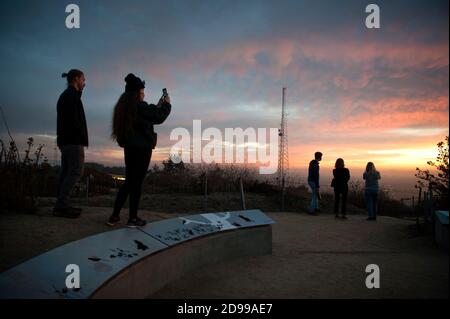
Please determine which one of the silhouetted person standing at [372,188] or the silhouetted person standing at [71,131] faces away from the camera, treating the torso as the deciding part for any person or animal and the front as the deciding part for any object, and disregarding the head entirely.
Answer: the silhouetted person standing at [372,188]

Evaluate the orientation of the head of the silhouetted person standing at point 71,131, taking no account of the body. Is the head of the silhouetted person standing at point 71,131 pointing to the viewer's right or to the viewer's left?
to the viewer's right

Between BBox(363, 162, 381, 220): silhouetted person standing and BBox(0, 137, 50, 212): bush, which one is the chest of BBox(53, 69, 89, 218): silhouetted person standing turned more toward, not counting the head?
the silhouetted person standing

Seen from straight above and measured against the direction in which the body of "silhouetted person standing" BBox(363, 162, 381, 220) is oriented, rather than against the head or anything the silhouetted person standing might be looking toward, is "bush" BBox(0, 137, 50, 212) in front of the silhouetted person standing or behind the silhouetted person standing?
behind

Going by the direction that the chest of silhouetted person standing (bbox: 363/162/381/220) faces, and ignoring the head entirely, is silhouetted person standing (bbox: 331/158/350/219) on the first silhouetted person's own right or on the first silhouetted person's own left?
on the first silhouetted person's own left

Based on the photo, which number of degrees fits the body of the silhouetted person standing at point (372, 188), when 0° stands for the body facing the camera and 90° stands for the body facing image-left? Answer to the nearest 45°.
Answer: approximately 180°

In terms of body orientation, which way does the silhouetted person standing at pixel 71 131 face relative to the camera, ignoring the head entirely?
to the viewer's right

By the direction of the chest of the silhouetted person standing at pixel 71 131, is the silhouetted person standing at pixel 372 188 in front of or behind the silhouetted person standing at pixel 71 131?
in front

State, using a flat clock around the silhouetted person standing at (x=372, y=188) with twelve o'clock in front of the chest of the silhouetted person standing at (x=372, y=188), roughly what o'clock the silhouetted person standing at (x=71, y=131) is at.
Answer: the silhouetted person standing at (x=71, y=131) is roughly at 7 o'clock from the silhouetted person standing at (x=372, y=188).
